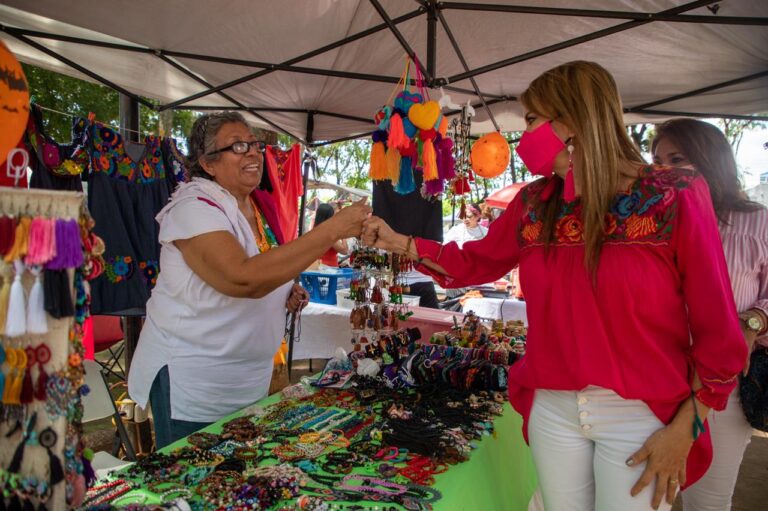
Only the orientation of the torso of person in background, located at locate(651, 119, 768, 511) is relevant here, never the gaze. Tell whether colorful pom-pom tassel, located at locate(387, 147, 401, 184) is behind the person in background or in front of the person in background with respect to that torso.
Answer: in front

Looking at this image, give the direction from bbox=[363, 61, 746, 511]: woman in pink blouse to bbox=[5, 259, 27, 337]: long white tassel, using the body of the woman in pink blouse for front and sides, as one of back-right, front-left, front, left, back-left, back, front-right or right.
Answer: front

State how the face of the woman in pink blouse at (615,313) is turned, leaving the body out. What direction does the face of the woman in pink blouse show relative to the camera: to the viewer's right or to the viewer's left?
to the viewer's left

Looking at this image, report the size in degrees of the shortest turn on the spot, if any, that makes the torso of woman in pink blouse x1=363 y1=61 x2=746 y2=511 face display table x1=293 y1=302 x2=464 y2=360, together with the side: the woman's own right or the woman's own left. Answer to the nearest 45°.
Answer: approximately 90° to the woman's own right

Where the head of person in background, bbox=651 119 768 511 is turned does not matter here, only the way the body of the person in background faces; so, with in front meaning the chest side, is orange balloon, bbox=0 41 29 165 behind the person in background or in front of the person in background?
in front

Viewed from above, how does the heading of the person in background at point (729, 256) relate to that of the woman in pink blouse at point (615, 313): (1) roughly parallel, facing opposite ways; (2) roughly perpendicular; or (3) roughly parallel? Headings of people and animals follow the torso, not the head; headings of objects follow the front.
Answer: roughly parallel

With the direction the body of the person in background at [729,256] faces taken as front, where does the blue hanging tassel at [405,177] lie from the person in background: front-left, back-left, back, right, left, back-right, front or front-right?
front-right

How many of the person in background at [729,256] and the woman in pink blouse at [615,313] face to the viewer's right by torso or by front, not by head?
0

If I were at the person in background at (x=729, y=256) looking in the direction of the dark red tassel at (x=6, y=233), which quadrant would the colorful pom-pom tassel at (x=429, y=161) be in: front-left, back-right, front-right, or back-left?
front-right

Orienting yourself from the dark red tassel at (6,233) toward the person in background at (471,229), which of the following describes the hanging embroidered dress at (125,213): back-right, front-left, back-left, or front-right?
front-left

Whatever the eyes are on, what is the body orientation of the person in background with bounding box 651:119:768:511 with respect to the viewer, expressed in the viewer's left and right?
facing the viewer and to the left of the viewer

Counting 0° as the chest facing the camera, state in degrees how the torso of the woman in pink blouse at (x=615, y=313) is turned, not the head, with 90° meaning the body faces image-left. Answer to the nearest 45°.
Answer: approximately 45°

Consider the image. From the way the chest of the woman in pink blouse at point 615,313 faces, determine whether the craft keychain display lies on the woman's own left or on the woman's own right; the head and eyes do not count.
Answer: on the woman's own right
